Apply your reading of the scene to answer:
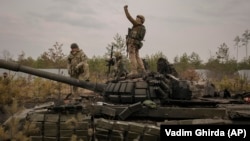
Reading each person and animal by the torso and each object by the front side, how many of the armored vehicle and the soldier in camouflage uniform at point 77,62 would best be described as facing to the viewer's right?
0

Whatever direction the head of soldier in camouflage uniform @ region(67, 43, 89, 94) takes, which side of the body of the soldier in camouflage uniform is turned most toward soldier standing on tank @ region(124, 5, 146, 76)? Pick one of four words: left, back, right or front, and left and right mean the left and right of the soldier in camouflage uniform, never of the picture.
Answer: left

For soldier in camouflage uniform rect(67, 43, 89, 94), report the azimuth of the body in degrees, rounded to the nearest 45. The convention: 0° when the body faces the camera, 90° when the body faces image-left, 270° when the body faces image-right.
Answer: approximately 45°

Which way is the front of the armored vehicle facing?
to the viewer's left
